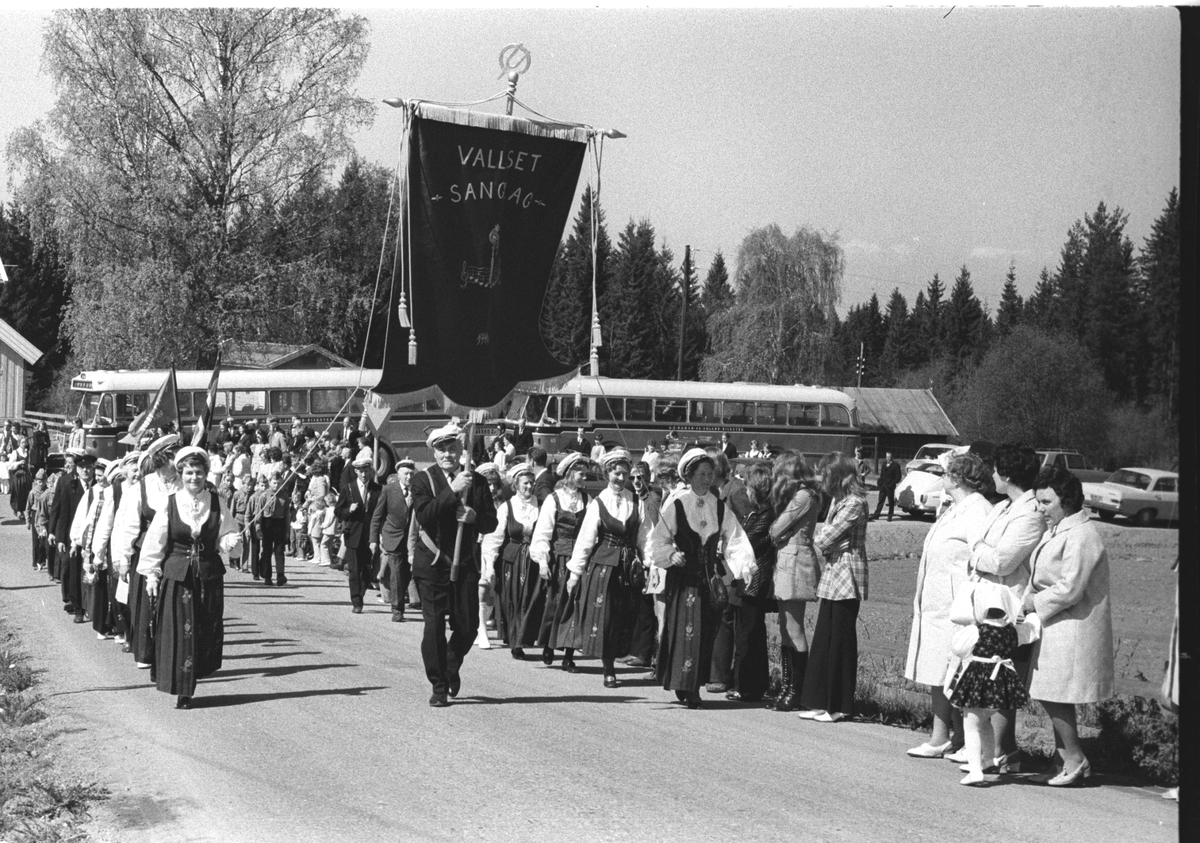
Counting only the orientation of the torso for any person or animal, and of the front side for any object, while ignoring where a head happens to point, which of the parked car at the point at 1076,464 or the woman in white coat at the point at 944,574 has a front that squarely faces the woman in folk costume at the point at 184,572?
the woman in white coat

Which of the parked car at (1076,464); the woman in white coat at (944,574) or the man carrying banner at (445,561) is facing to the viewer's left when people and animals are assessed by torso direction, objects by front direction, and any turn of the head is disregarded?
the woman in white coat

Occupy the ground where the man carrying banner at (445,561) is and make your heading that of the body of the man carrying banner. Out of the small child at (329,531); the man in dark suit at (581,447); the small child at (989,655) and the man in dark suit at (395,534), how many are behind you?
3

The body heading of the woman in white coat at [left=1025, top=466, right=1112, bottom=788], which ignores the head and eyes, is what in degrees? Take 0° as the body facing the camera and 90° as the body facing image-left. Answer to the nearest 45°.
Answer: approximately 90°

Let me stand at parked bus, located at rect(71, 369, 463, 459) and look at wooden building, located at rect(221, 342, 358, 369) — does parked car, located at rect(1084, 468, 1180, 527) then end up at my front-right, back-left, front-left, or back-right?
back-right

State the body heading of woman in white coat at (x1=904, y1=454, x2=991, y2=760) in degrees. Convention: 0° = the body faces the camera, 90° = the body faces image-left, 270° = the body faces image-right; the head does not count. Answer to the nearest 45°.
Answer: approximately 90°

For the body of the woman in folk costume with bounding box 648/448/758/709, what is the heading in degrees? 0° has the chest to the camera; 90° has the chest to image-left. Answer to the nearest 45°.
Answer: approximately 0°

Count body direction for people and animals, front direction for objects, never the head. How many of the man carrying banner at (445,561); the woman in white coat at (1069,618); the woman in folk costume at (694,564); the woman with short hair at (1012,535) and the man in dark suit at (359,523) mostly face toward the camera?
3
